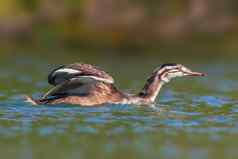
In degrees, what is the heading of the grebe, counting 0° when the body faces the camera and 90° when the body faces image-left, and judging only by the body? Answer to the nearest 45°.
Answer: approximately 270°
